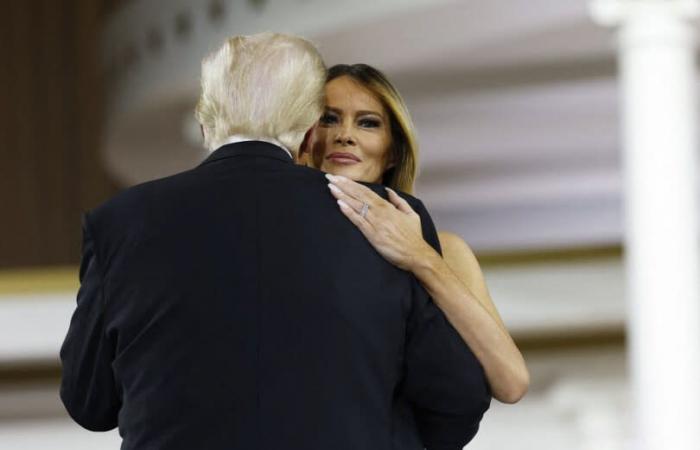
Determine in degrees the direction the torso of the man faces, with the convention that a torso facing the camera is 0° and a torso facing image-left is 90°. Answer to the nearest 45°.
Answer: approximately 180°
